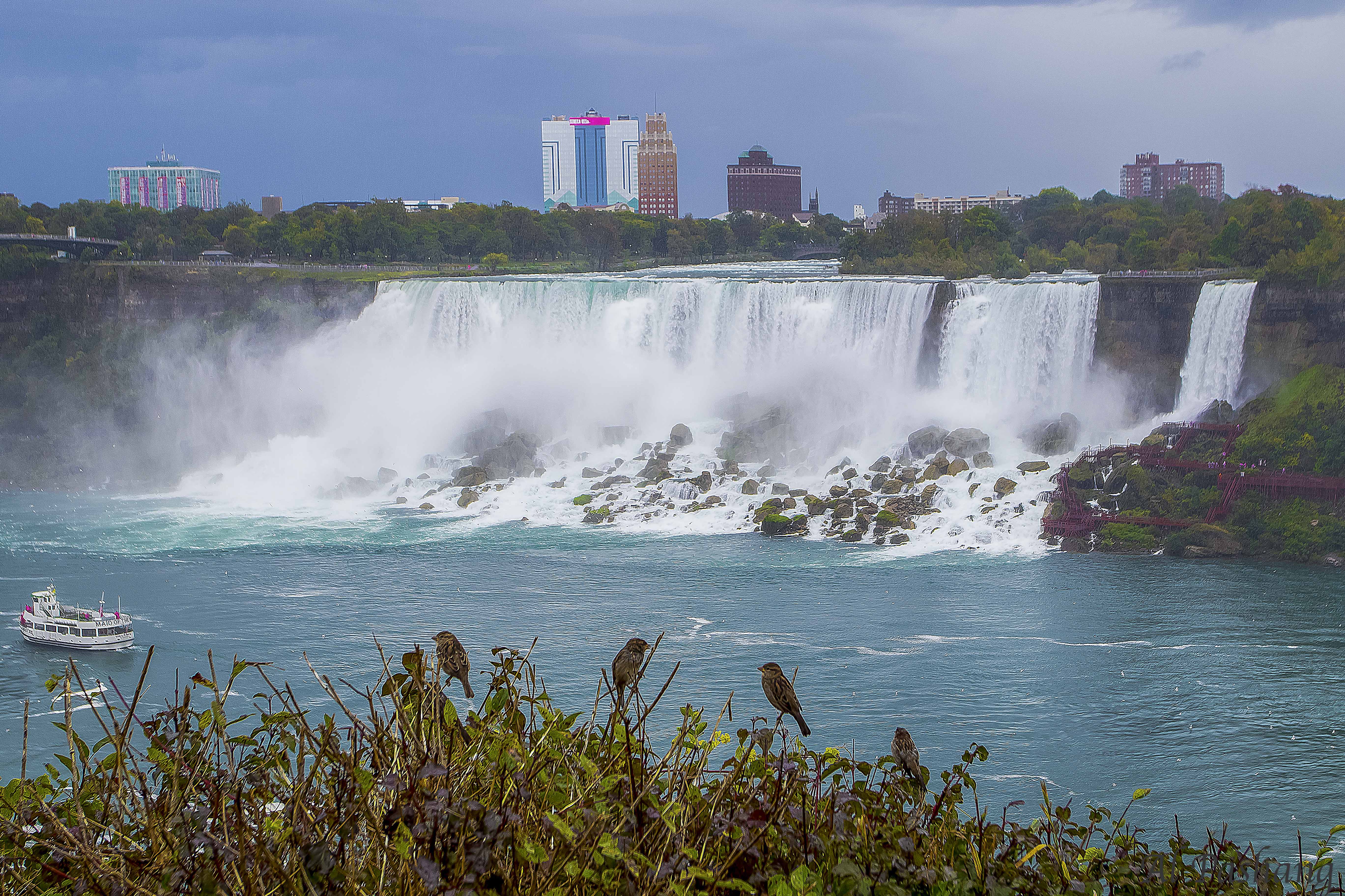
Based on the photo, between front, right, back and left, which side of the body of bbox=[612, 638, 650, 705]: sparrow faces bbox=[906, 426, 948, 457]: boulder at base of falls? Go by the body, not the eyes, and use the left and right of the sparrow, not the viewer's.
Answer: left

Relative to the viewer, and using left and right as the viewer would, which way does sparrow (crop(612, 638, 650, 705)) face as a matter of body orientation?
facing to the right of the viewer

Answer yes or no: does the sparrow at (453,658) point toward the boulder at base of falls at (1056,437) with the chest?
no

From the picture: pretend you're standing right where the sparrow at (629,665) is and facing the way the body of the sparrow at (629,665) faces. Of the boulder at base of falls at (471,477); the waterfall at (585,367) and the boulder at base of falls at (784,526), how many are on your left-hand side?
3

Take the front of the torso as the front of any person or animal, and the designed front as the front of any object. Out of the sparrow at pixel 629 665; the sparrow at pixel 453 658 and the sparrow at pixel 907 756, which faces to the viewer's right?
the sparrow at pixel 629 665

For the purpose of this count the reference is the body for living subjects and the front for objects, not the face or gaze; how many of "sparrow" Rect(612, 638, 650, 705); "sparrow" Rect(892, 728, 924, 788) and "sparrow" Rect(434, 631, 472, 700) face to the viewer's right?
1

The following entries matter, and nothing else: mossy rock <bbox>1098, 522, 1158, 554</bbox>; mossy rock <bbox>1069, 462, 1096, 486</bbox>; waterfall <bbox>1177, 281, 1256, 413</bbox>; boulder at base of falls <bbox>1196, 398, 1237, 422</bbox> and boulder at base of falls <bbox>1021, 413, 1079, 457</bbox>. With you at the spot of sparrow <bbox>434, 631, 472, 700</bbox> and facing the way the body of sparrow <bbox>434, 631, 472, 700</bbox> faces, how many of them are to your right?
5

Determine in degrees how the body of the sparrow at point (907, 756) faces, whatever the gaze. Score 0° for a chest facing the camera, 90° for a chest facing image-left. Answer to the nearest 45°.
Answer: approximately 135°

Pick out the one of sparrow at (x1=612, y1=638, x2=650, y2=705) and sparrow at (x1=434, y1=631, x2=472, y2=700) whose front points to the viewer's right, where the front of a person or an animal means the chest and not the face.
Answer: sparrow at (x1=612, y1=638, x2=650, y2=705)

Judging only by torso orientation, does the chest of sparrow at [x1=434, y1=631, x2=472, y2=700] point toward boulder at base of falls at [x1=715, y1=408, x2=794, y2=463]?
no

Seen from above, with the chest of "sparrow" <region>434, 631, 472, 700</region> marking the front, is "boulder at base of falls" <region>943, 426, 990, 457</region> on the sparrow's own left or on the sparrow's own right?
on the sparrow's own right

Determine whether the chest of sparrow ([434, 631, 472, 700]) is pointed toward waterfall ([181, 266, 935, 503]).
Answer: no

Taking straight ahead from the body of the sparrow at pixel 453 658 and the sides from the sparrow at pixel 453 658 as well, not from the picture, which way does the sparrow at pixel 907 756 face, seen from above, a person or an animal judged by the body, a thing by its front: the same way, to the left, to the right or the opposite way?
the same way

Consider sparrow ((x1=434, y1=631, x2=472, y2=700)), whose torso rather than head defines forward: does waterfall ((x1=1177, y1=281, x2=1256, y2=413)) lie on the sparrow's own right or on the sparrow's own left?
on the sparrow's own right

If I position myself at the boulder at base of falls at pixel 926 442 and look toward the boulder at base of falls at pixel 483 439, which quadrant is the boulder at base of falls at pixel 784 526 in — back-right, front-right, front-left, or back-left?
front-left

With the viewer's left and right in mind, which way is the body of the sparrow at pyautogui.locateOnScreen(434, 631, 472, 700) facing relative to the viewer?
facing away from the viewer and to the left of the viewer
